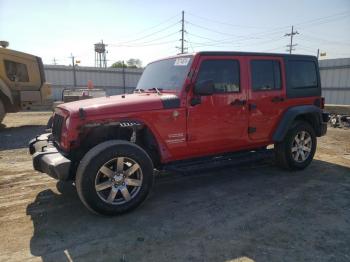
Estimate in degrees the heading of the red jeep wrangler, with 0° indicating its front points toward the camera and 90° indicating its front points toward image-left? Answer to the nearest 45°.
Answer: approximately 45°

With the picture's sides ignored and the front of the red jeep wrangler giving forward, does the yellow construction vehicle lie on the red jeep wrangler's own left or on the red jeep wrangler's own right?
on the red jeep wrangler's own right

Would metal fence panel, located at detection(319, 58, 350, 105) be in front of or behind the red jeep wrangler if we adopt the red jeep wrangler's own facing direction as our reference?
behind

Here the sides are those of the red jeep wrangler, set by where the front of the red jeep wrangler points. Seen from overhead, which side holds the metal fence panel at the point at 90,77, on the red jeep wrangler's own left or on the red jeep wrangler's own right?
on the red jeep wrangler's own right
